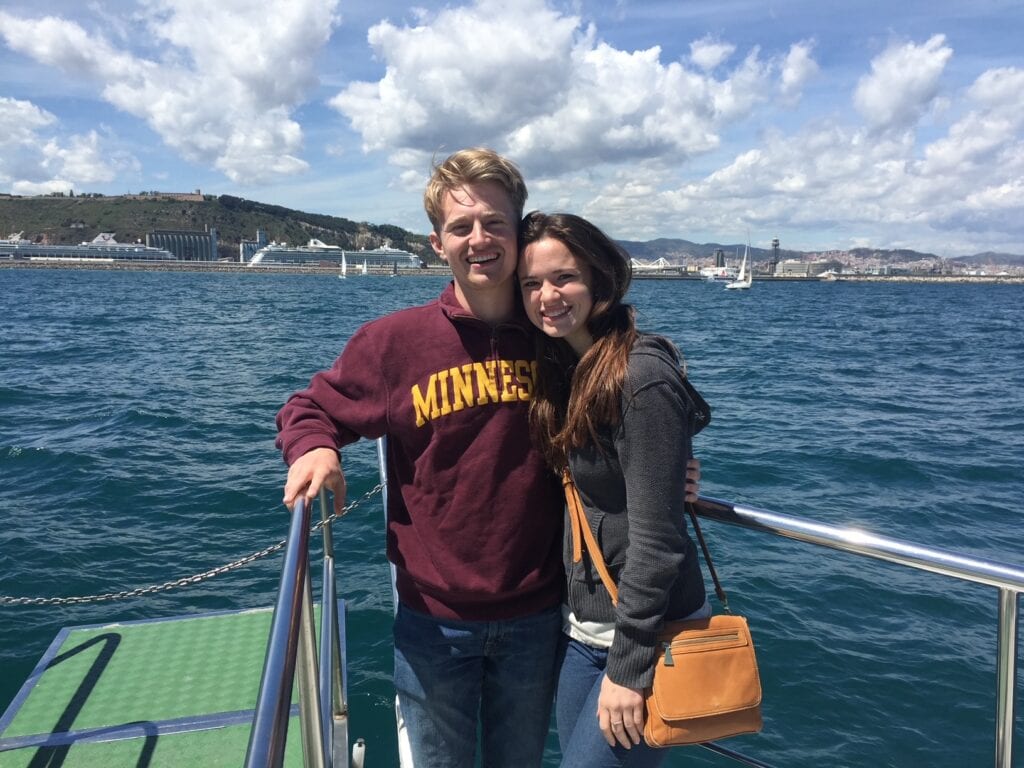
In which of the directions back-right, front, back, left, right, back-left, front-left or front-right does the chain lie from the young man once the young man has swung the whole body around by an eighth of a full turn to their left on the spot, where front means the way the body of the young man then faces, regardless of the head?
back

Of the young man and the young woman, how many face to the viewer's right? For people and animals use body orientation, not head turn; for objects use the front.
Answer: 0

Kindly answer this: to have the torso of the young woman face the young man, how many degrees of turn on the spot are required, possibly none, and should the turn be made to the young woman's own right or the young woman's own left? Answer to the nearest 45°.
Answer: approximately 45° to the young woman's own right

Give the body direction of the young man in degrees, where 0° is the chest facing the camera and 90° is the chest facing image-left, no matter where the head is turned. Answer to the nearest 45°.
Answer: approximately 0°

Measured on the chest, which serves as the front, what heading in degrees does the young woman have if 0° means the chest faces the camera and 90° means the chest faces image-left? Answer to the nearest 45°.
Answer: approximately 45°

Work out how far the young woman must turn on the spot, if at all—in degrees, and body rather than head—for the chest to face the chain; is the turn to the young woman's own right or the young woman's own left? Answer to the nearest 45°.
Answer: approximately 90° to the young woman's own right

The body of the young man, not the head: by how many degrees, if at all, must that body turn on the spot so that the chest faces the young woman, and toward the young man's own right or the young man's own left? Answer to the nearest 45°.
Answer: approximately 45° to the young man's own left
